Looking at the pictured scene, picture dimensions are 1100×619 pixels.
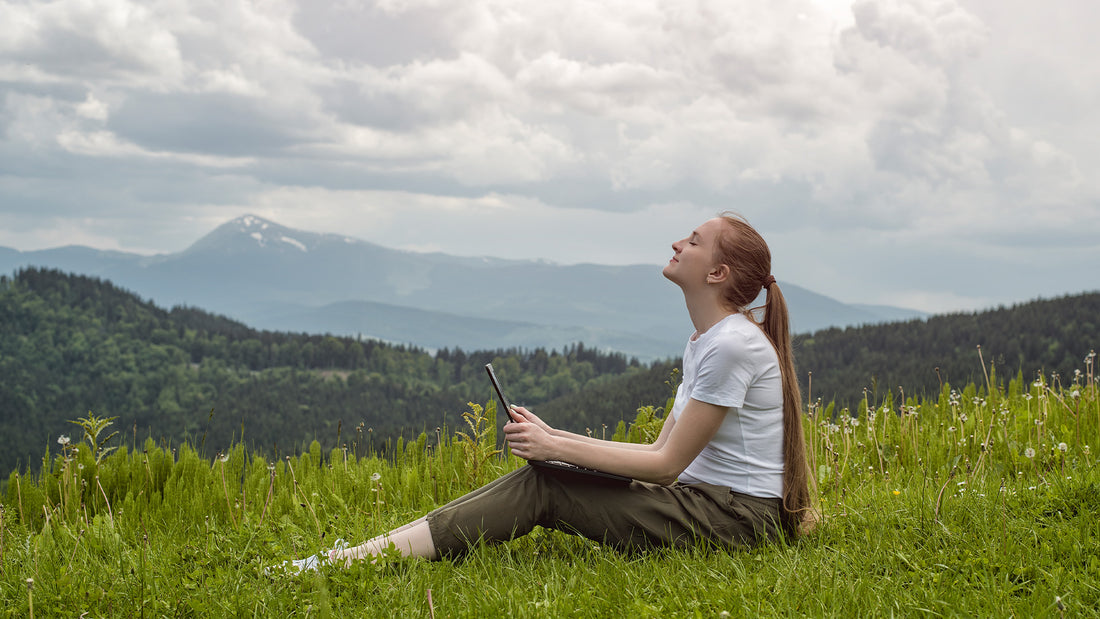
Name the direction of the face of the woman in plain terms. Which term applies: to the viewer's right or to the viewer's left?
to the viewer's left

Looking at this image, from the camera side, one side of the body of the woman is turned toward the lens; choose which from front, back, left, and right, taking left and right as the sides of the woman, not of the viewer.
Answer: left
